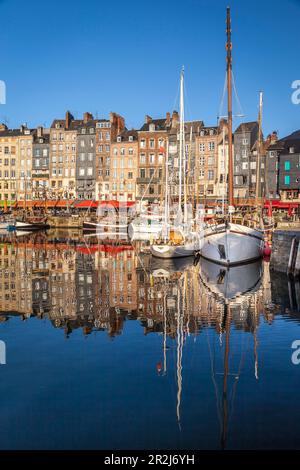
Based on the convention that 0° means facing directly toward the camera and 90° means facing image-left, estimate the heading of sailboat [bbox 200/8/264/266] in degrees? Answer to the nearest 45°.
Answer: approximately 0°
